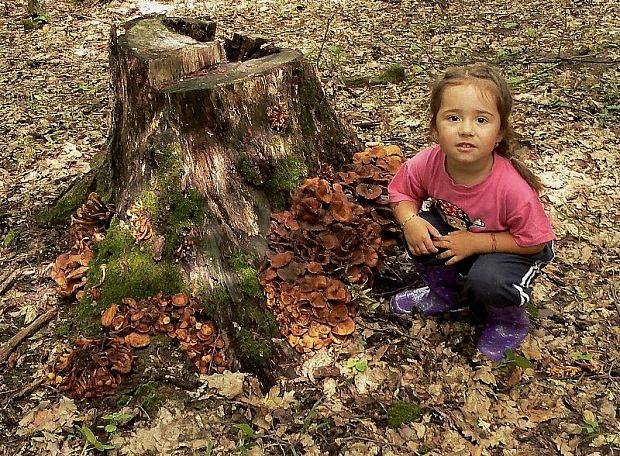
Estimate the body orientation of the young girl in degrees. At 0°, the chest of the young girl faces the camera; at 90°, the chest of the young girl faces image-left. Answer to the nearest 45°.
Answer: approximately 45°

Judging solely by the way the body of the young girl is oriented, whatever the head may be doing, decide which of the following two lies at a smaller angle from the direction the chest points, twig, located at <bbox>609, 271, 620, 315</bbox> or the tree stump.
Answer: the tree stump

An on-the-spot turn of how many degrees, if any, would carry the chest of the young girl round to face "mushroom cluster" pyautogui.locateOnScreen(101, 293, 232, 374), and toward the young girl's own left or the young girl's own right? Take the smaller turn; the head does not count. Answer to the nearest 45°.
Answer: approximately 45° to the young girl's own right

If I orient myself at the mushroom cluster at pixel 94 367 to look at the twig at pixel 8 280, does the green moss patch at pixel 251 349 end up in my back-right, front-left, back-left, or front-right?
back-right

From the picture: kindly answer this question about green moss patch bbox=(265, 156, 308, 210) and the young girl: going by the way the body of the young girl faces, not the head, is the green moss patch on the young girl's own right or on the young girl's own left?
on the young girl's own right

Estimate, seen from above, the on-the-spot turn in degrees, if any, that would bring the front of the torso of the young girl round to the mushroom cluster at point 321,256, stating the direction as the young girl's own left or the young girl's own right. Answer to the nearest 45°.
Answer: approximately 45° to the young girl's own right

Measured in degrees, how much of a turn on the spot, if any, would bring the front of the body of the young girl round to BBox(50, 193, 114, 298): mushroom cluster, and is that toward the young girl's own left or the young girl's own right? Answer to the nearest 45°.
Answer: approximately 45° to the young girl's own right

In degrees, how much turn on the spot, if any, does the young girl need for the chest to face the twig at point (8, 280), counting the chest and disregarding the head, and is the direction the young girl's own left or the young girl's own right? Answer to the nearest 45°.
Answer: approximately 45° to the young girl's own right
